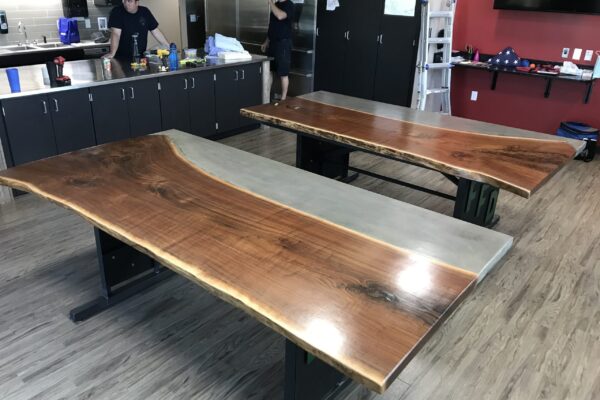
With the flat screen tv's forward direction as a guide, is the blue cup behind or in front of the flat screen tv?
in front

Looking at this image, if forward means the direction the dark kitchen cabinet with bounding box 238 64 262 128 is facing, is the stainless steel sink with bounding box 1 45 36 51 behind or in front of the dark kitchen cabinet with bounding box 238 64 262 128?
behind

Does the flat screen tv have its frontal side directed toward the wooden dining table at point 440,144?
yes

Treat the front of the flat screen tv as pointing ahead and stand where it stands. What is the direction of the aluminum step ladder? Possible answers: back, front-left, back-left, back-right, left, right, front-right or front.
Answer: right

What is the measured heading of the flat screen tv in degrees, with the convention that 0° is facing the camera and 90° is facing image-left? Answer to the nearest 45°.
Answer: approximately 0°

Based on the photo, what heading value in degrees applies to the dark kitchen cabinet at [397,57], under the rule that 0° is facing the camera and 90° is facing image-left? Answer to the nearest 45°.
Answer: approximately 45°

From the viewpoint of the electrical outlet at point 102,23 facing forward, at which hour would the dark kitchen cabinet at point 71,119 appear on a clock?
The dark kitchen cabinet is roughly at 12 o'clock from the electrical outlet.

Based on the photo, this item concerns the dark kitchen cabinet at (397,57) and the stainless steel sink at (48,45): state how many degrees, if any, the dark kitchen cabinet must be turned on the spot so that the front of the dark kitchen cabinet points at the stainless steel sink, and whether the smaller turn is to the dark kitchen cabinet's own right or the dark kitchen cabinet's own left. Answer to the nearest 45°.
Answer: approximately 45° to the dark kitchen cabinet's own right
